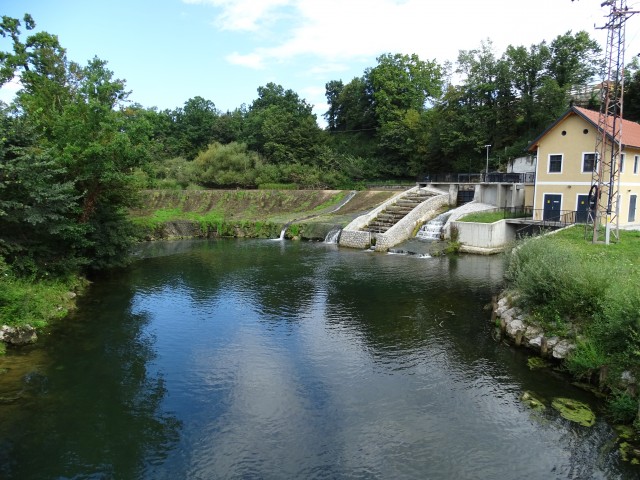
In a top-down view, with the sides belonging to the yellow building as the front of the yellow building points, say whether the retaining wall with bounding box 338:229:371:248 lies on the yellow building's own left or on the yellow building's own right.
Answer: on the yellow building's own right

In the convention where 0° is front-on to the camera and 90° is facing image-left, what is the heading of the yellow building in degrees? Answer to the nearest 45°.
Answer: approximately 0°

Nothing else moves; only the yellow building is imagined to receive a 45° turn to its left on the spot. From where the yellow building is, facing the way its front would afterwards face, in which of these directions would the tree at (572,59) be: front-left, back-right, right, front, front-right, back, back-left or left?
back-left

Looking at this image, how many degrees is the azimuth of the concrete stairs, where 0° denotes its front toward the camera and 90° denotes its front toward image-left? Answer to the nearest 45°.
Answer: approximately 45°

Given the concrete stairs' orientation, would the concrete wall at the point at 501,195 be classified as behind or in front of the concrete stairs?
behind

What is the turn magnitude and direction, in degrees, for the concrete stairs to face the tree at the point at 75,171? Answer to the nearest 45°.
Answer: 0° — it already faces it

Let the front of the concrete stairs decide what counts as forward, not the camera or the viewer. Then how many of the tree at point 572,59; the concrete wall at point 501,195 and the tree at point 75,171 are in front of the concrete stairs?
1

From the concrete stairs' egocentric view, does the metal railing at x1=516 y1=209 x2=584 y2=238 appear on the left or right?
on its left
